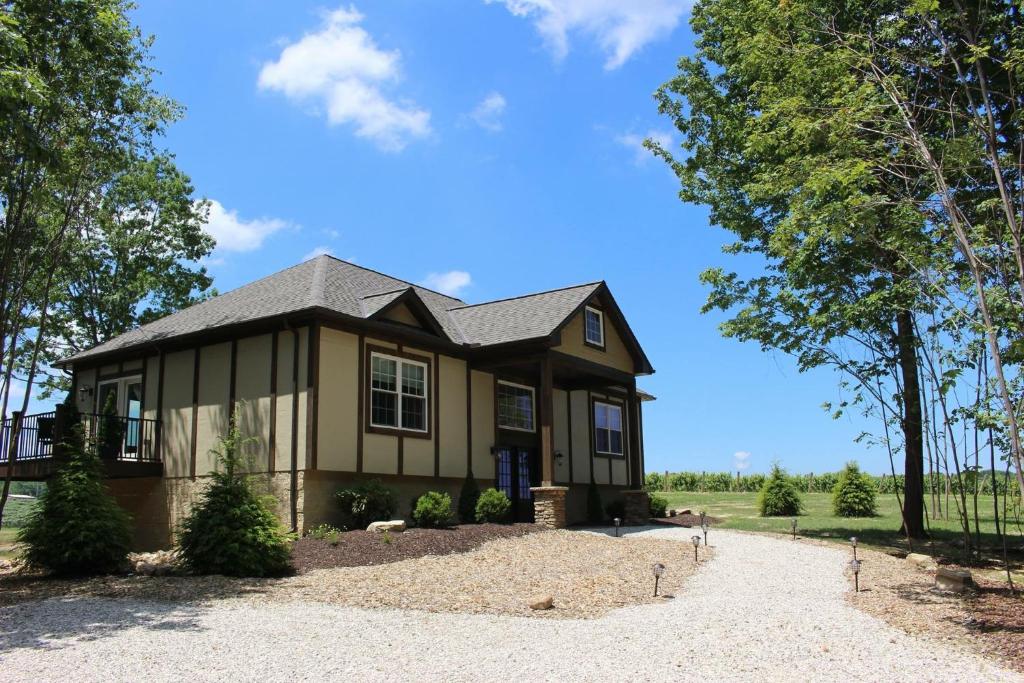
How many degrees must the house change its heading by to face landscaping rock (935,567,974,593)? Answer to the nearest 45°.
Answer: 0° — it already faces it

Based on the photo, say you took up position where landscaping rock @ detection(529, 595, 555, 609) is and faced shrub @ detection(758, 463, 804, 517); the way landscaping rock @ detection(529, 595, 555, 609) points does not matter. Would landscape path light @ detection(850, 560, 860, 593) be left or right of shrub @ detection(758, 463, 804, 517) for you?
right

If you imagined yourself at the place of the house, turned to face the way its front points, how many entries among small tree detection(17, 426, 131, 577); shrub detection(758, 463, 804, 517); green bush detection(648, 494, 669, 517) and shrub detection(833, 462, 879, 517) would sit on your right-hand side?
1

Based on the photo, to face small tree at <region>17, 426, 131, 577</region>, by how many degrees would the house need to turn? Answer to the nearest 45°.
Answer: approximately 90° to its right

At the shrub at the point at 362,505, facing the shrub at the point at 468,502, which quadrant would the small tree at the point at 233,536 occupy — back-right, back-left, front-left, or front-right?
back-right

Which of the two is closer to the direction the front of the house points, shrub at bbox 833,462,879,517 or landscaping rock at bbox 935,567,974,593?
the landscaping rock

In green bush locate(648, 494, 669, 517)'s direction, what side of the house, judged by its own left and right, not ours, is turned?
left

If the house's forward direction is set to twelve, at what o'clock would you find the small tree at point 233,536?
The small tree is roughly at 2 o'clock from the house.

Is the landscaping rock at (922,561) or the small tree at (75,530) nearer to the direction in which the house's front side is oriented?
the landscaping rock
